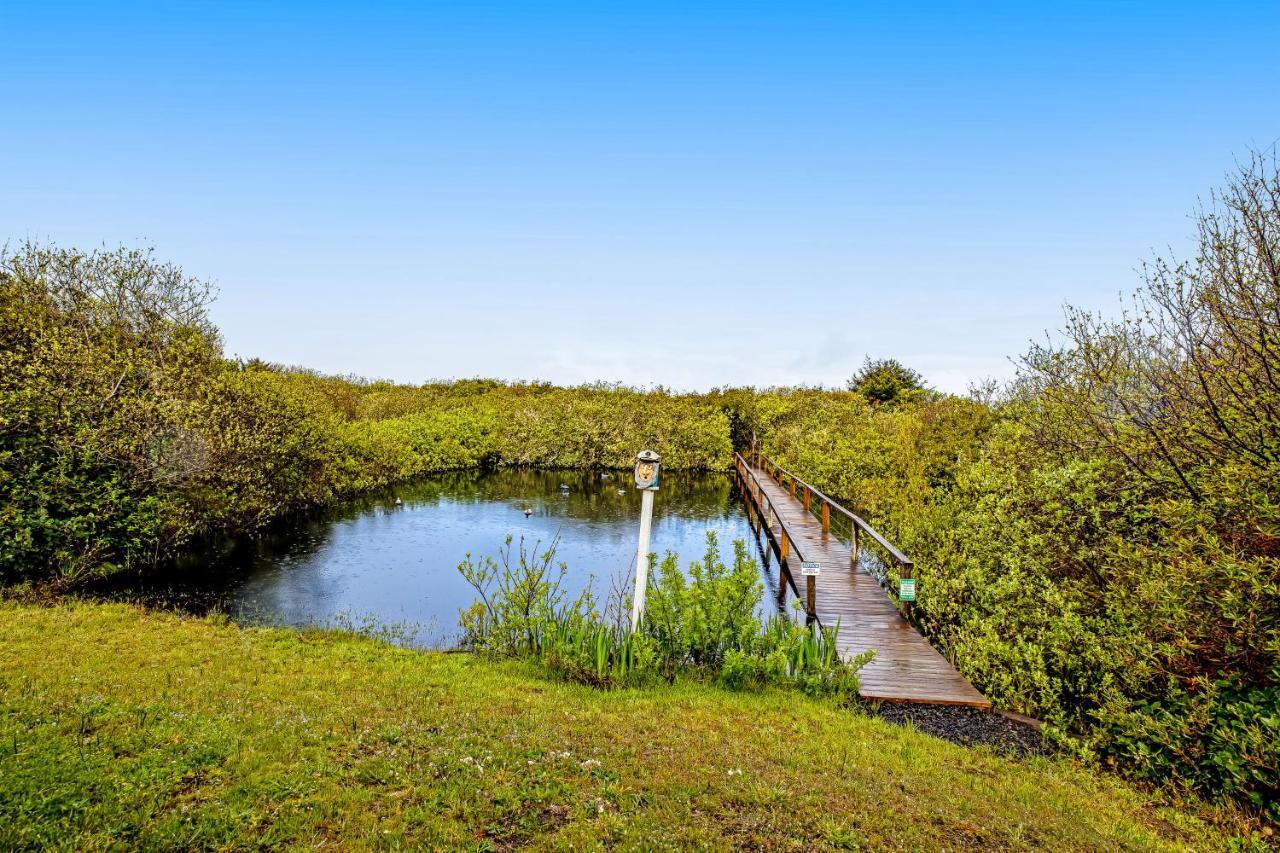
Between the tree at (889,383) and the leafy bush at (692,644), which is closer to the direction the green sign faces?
the leafy bush

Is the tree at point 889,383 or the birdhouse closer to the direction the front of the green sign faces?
the birdhouse

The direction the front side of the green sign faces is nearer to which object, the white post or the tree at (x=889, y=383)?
the white post

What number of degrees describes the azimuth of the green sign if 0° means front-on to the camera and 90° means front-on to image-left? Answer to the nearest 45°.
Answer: approximately 0°

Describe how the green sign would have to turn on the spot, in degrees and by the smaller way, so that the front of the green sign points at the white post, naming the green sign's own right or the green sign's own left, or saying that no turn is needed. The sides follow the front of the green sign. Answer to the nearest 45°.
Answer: approximately 45° to the green sign's own right

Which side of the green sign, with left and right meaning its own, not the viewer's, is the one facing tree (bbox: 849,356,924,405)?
back

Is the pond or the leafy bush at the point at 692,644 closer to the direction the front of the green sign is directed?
the leafy bush

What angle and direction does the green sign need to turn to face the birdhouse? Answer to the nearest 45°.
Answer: approximately 45° to its right
